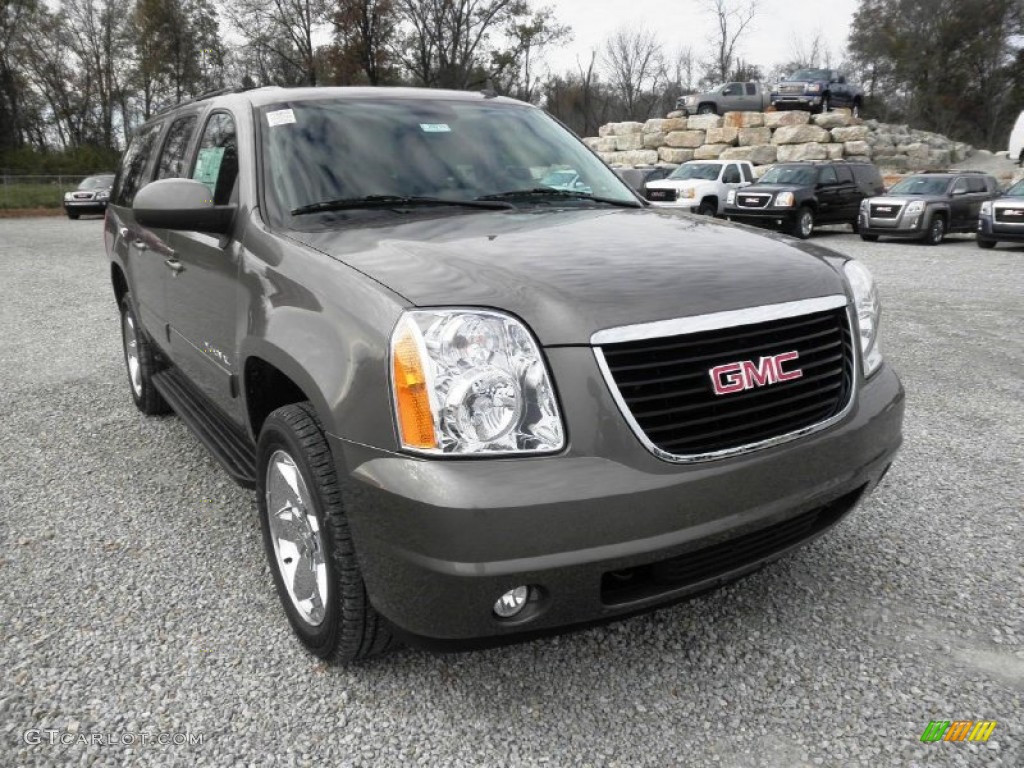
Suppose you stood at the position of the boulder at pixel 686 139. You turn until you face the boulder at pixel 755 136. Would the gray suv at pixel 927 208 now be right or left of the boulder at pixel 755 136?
right

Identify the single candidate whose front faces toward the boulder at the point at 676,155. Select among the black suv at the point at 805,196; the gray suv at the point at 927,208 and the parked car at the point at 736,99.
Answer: the parked car

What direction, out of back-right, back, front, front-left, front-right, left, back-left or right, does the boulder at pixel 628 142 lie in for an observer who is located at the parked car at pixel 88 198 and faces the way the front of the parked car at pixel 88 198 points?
back-left

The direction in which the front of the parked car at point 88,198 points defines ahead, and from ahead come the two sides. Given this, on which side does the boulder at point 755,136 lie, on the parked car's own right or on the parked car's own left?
on the parked car's own left

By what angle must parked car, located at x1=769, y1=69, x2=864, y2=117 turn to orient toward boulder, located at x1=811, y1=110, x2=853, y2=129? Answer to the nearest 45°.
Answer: approximately 45° to its left

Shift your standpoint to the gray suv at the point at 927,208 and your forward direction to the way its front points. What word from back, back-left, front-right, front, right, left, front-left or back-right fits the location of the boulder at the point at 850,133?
back-right

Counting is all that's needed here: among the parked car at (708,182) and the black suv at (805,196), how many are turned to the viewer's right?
0

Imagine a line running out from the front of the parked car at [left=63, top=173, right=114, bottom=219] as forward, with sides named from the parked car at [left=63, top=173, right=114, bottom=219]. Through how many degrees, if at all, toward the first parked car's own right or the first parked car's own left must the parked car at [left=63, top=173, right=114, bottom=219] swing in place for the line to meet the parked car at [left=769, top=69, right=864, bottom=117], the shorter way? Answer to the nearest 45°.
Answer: approximately 135° to the first parked car's own left

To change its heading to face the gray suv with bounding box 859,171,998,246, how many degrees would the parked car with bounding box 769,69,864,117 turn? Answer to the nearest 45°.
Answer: approximately 45° to its left

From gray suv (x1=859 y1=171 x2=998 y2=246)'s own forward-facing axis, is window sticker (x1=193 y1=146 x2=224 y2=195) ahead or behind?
ahead

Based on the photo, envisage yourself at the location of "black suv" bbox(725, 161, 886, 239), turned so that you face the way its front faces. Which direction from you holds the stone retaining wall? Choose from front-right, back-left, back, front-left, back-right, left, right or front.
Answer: back-right

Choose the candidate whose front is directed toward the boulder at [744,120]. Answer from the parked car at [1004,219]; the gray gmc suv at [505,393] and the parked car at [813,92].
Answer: the parked car at [813,92]

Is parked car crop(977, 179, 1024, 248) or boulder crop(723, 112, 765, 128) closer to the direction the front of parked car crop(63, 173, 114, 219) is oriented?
the parked car

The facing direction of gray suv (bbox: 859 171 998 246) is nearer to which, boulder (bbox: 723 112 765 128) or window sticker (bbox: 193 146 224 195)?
the window sticker

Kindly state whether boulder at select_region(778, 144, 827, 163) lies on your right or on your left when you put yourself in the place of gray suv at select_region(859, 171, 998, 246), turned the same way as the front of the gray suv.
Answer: on your right

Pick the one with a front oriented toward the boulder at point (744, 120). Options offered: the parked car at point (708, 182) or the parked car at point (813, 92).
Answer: the parked car at point (813, 92)
